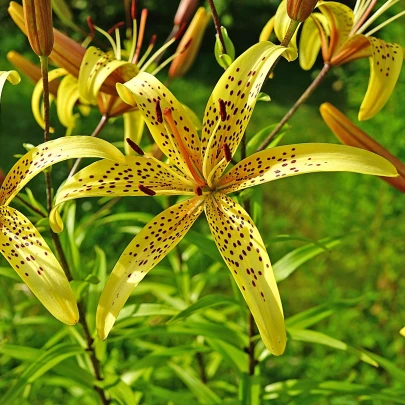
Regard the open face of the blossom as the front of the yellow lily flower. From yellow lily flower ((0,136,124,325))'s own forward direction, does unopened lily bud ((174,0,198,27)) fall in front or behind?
behind

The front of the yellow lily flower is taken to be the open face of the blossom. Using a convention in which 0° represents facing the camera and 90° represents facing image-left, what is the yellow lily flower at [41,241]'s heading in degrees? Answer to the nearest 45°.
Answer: approximately 0°

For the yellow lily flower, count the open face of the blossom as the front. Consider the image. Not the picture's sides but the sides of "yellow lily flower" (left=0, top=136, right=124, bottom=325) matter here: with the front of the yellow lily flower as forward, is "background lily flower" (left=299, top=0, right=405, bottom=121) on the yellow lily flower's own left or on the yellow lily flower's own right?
on the yellow lily flower's own left

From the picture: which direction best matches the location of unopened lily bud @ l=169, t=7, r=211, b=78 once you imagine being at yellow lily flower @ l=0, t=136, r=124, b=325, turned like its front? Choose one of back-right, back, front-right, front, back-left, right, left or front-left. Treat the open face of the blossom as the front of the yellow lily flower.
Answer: back-left
